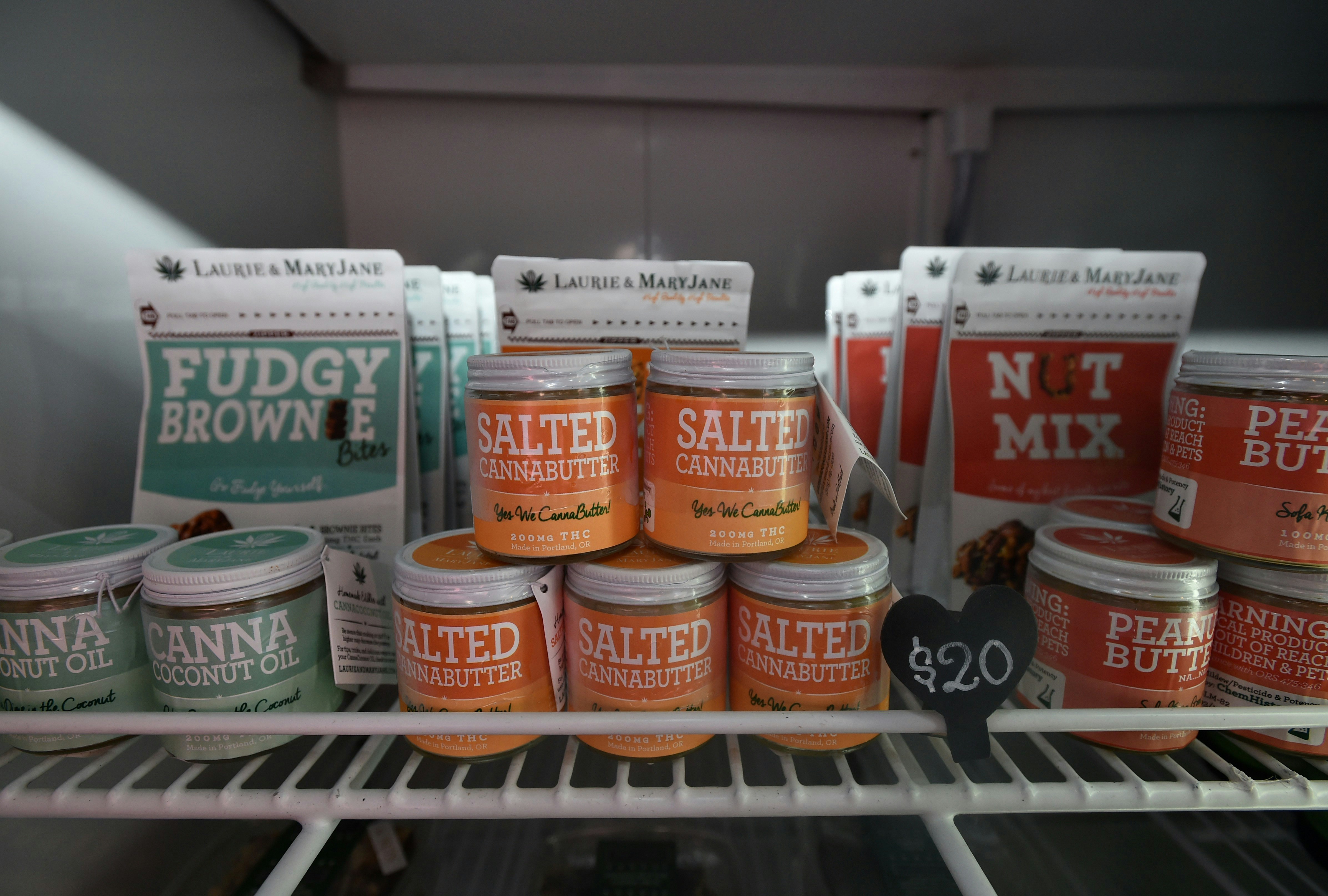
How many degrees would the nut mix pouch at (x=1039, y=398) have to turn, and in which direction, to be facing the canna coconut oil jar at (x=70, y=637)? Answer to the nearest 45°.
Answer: approximately 45° to its right

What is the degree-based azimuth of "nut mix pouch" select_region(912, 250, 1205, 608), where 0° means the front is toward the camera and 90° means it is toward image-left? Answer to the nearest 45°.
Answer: approximately 0°

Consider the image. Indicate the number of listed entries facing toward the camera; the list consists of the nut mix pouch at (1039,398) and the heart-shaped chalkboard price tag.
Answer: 2

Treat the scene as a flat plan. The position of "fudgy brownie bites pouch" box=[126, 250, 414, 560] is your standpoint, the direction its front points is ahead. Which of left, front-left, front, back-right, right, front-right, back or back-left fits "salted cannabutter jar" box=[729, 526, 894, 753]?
front-left

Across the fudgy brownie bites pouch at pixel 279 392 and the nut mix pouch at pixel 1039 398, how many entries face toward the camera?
2
